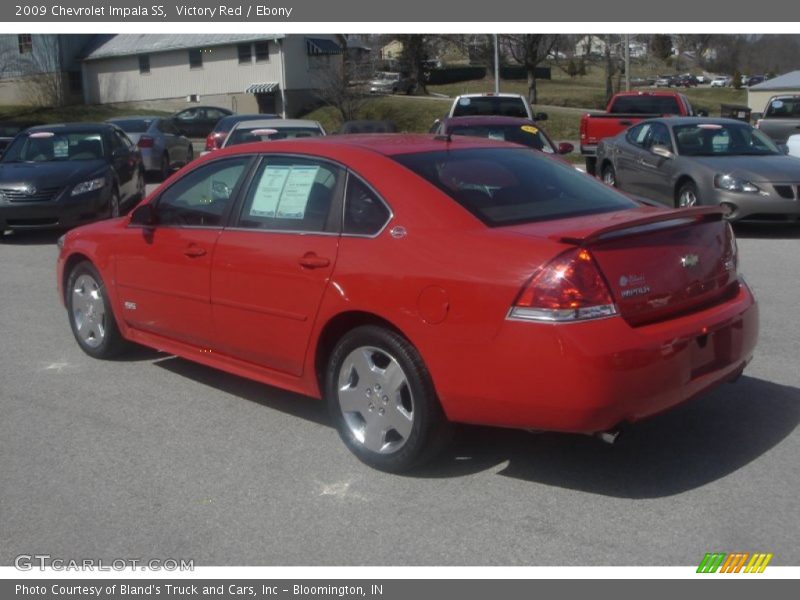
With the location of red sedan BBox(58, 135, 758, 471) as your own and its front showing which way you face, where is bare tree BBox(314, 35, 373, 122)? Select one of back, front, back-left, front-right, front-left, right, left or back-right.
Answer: front-right

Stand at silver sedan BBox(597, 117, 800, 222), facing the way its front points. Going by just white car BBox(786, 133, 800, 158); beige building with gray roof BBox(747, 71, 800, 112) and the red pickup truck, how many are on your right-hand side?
0

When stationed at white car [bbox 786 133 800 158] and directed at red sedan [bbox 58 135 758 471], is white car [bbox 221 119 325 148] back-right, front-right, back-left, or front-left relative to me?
front-right

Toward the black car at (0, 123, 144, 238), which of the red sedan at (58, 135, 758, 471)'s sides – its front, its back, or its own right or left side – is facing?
front

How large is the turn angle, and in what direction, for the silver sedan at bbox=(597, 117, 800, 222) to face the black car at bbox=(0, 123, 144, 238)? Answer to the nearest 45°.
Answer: approximately 135° to its right

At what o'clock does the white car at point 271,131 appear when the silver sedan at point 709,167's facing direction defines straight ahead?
The white car is roughly at 5 o'clock from the silver sedan.

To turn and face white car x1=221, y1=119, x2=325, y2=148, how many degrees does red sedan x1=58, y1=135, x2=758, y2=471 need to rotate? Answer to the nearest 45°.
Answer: approximately 45° to its right

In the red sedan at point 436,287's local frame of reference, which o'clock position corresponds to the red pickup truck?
The red pickup truck is roughly at 2 o'clock from the red sedan.

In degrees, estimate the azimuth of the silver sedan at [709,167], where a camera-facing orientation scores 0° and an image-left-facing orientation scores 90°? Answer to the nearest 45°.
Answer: approximately 315°

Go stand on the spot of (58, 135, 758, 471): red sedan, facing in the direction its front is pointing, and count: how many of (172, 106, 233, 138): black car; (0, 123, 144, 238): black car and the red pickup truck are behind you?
0

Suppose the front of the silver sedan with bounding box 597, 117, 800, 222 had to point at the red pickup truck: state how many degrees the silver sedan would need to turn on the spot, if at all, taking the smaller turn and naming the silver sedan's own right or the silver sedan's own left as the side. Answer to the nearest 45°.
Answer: approximately 135° to the silver sedan's own left

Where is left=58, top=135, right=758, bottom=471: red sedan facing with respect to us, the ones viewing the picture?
facing away from the viewer and to the left of the viewer

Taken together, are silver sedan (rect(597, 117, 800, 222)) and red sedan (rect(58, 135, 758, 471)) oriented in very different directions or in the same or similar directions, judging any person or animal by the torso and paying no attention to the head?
very different directions
